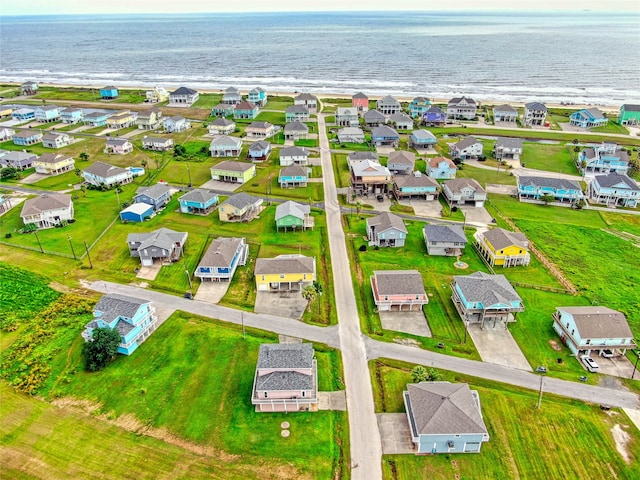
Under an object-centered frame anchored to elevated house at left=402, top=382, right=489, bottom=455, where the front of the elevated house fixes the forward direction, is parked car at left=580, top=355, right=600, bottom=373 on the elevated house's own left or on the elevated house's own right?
on the elevated house's own right

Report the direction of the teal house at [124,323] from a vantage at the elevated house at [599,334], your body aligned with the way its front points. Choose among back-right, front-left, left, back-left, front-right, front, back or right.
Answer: front-right

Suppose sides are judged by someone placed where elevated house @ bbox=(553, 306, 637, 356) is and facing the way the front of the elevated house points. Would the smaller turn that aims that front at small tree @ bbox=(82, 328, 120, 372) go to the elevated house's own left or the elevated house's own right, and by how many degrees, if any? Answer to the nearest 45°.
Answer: approximately 45° to the elevated house's own right

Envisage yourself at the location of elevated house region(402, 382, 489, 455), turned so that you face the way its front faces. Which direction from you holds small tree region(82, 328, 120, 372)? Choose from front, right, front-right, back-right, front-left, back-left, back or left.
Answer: front

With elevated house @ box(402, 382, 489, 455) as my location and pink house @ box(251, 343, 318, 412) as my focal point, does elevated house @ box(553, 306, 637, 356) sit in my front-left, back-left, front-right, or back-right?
back-right

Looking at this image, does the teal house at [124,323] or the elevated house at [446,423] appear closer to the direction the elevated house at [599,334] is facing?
the elevated house

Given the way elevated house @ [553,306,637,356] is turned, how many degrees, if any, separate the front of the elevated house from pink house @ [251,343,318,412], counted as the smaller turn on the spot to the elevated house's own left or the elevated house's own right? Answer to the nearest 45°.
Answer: approximately 45° to the elevated house's own right

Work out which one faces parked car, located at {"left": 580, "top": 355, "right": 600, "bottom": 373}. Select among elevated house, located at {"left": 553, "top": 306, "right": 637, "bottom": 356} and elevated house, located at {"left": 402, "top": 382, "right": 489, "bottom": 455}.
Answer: elevated house, located at {"left": 553, "top": 306, "right": 637, "bottom": 356}

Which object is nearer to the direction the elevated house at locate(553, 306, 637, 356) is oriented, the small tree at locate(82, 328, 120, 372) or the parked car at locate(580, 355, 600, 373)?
the parked car

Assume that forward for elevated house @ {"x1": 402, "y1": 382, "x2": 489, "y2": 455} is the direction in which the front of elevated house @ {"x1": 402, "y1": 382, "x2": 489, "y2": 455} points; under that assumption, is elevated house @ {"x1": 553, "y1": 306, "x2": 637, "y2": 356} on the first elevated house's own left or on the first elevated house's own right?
on the first elevated house's own right

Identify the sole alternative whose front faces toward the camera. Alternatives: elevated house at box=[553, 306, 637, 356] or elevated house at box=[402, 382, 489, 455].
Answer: elevated house at box=[553, 306, 637, 356]

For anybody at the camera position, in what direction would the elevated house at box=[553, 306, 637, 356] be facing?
facing the viewer

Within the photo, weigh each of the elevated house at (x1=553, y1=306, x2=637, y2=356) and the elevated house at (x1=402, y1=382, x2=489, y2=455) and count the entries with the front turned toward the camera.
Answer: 1
